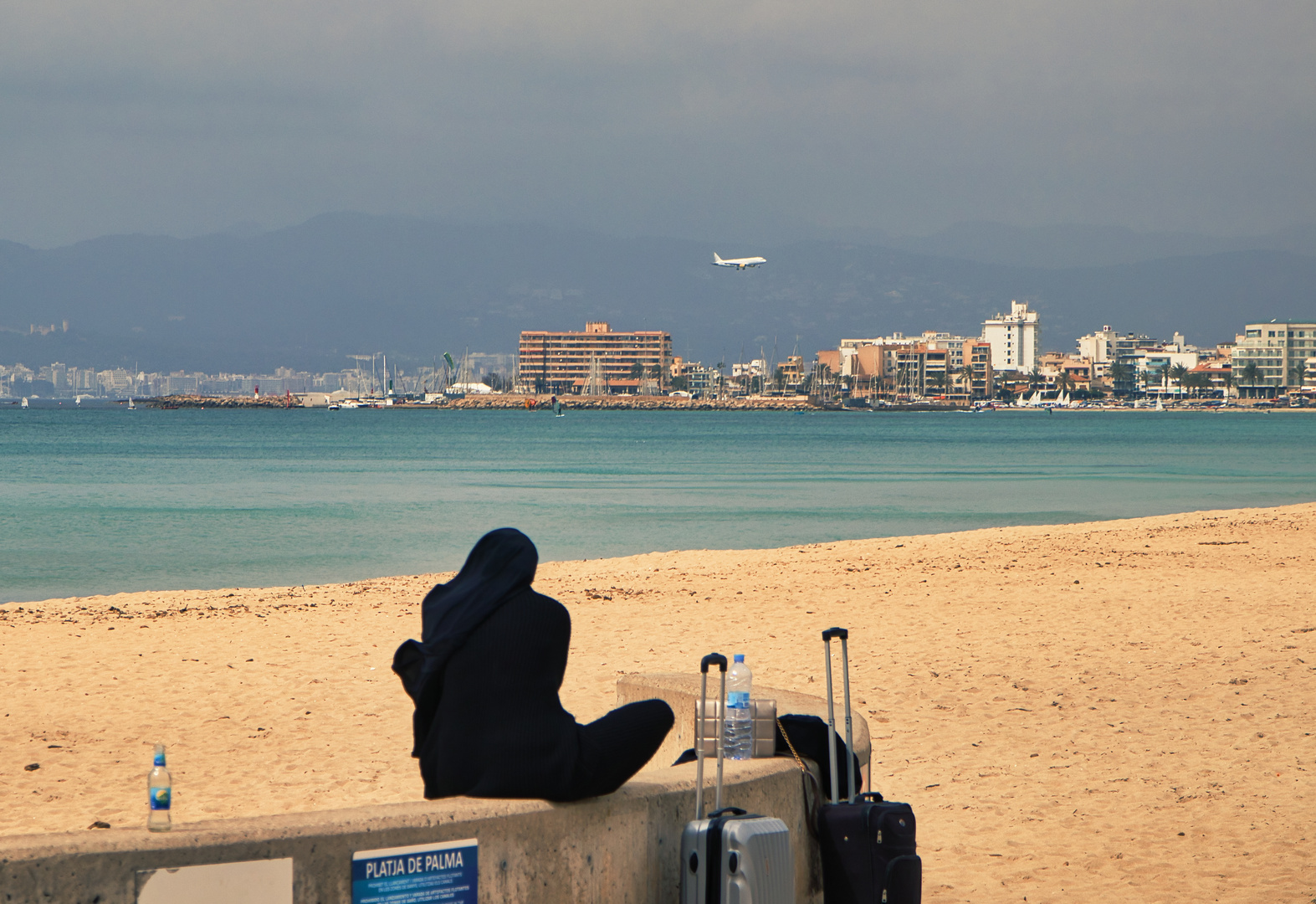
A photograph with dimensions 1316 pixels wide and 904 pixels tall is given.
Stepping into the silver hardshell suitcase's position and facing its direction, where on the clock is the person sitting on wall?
The person sitting on wall is roughly at 4 o'clock from the silver hardshell suitcase.

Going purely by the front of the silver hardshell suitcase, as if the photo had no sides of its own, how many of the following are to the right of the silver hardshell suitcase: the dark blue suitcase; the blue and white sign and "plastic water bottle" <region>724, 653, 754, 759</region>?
1

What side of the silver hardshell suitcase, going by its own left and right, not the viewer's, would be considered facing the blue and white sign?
right

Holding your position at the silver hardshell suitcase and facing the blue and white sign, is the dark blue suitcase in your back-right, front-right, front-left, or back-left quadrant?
back-right

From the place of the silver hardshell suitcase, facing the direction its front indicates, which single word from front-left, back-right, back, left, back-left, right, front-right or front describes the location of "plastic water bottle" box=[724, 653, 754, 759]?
back-left
